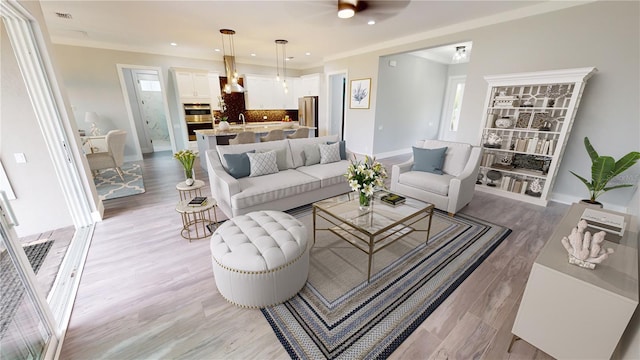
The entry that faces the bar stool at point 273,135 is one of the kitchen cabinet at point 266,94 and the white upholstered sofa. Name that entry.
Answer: the kitchen cabinet

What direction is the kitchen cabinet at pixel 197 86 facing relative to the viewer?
toward the camera

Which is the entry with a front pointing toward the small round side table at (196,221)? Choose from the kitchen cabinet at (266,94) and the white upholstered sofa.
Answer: the kitchen cabinet

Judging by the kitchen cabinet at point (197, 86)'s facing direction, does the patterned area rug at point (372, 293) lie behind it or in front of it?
in front

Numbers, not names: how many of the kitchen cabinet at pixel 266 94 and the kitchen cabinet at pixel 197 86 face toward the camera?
2

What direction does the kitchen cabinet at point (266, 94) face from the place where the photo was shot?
facing the viewer

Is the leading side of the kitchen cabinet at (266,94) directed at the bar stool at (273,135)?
yes

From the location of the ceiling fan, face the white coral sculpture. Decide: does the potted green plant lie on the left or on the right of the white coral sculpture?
left

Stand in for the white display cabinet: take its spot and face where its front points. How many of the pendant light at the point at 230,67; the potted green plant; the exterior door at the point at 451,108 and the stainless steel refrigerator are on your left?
1

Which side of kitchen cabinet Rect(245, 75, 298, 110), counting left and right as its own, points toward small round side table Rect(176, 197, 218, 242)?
front

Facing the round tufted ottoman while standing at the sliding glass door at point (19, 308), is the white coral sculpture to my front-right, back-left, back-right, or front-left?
front-right

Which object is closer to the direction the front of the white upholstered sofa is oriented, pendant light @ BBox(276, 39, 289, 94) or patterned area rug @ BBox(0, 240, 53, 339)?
the patterned area rug

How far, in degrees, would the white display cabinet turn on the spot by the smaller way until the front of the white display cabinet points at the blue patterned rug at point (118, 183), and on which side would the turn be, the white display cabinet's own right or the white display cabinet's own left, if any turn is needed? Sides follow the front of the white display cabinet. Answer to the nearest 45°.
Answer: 0° — it already faces it

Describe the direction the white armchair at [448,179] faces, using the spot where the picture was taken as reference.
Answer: facing the viewer and to the left of the viewer

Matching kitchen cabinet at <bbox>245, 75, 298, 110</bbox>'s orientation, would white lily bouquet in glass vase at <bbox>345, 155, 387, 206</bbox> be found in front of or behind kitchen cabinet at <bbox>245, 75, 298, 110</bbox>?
in front
